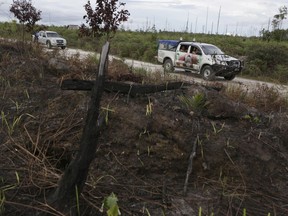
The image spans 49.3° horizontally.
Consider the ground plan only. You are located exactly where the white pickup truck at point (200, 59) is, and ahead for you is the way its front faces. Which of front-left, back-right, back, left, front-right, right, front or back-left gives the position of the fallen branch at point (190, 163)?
front-right

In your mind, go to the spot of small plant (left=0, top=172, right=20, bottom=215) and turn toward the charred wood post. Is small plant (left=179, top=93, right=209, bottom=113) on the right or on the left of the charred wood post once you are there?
left

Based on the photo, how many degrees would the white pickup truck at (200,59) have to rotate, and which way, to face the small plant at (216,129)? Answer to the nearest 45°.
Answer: approximately 45° to its right

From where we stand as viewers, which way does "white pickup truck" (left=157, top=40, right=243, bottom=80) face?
facing the viewer and to the right of the viewer

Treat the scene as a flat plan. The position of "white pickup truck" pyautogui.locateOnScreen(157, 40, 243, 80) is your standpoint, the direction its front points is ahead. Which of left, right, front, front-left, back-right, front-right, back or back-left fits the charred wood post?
front-right

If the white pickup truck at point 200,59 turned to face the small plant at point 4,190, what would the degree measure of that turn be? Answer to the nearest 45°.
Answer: approximately 45° to its right

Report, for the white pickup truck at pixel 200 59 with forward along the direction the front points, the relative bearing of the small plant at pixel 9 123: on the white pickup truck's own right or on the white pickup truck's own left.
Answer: on the white pickup truck's own right
